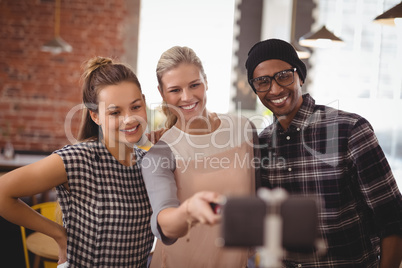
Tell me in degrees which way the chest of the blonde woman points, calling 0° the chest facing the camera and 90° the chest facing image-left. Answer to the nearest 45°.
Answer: approximately 0°

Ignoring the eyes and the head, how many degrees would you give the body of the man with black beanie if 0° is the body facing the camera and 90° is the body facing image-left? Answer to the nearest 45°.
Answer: approximately 45°

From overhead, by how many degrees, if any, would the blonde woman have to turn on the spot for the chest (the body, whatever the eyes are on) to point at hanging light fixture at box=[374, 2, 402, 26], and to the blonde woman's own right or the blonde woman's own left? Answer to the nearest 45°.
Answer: approximately 135° to the blonde woman's own left

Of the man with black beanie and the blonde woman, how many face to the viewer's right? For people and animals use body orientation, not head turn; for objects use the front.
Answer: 0

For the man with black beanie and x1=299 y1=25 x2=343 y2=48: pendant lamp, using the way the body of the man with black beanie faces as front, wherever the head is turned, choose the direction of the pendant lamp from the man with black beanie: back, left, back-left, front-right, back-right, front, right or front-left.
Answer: back-right

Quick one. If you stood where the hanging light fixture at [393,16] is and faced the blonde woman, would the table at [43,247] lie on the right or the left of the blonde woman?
right
